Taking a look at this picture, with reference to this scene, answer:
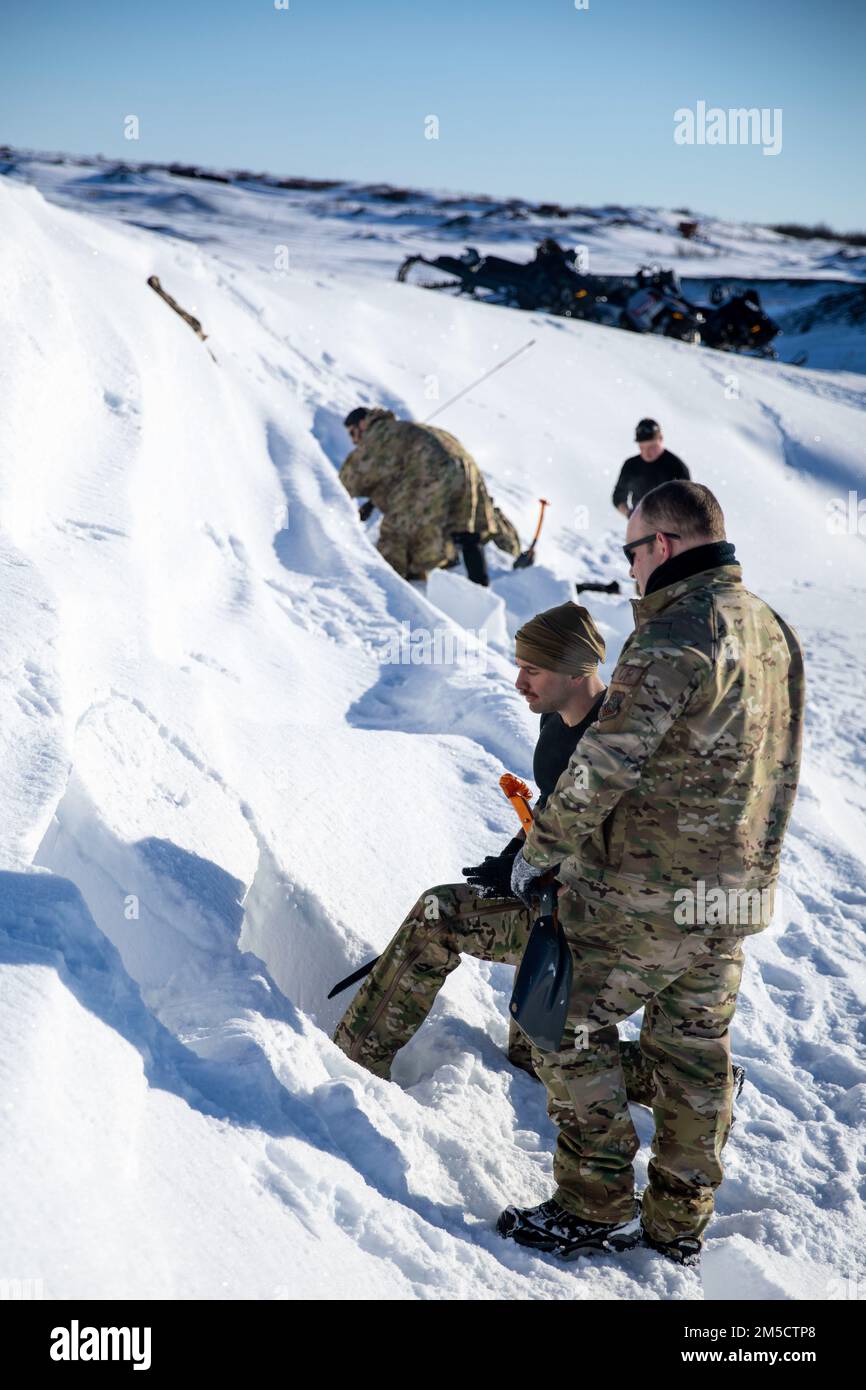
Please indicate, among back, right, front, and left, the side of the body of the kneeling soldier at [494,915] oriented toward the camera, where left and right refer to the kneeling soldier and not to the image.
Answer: left

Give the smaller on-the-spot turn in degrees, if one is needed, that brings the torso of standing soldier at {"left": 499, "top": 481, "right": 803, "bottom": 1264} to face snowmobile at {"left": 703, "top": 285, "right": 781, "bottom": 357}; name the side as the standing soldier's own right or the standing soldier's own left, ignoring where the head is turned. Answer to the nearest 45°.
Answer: approximately 45° to the standing soldier's own right

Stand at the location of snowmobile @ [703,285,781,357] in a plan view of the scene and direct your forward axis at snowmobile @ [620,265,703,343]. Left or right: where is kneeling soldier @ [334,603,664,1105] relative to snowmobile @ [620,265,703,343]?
left

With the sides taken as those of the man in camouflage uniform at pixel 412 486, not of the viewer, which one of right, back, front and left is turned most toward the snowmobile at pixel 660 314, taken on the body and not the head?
right

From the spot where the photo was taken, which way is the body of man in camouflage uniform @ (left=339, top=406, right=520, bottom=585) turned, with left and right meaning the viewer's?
facing to the left of the viewer

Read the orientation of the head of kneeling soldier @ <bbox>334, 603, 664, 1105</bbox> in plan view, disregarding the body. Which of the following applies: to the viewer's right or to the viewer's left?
to the viewer's left

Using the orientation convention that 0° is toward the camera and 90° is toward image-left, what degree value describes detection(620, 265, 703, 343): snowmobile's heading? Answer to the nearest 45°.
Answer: approximately 315°

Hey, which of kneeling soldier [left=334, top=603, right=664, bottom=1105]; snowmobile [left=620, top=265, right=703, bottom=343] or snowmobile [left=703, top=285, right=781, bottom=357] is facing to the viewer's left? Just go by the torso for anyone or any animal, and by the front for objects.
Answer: the kneeling soldier

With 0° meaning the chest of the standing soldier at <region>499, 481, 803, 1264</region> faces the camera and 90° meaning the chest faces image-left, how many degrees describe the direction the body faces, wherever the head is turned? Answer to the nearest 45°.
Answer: approximately 135°

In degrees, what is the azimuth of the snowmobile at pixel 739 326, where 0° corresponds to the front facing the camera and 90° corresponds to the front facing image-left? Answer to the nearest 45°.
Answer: approximately 315°
